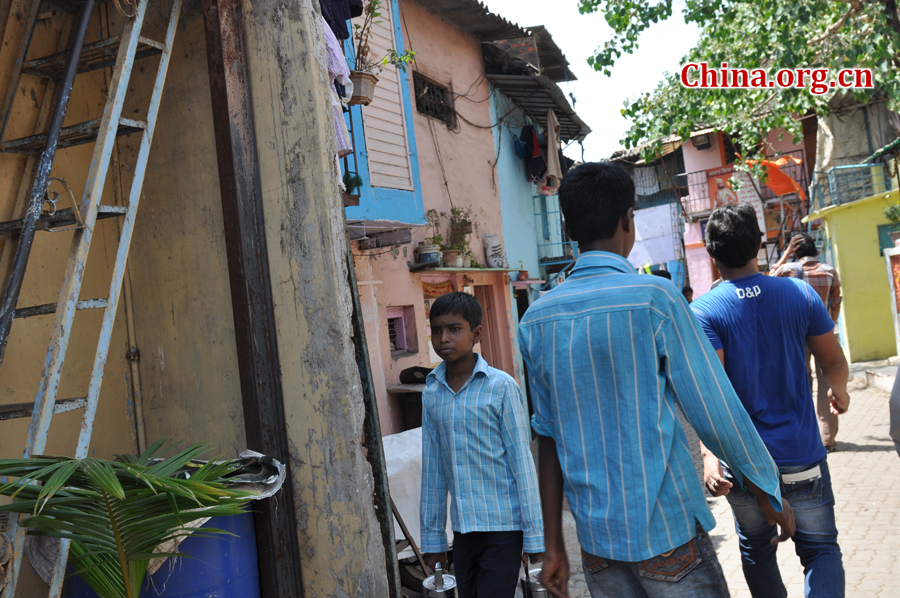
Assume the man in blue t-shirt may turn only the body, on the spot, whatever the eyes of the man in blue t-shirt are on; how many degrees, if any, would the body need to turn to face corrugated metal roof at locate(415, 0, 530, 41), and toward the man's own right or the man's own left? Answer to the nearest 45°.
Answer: approximately 45° to the man's own left

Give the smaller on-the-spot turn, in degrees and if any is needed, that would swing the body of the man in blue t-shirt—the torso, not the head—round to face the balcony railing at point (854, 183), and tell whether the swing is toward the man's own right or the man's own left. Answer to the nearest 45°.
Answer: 0° — they already face it

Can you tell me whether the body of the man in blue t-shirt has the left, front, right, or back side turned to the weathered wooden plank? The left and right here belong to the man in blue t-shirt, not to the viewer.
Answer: left

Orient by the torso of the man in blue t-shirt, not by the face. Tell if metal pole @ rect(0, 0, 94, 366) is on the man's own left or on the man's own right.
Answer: on the man's own left

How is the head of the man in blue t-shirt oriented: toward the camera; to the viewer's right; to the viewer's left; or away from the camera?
away from the camera

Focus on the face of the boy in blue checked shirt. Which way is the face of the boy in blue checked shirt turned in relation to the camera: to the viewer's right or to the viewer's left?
to the viewer's left

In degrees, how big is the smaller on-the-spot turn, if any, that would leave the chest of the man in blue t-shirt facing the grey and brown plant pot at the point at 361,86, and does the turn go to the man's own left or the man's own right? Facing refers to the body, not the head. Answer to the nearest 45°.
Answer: approximately 45° to the man's own left

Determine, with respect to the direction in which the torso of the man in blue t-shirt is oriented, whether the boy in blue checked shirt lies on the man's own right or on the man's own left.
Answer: on the man's own left

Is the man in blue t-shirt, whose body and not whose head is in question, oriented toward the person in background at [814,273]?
yes

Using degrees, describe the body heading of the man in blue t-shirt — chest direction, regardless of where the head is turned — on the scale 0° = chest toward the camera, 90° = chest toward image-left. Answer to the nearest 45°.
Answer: approximately 180°

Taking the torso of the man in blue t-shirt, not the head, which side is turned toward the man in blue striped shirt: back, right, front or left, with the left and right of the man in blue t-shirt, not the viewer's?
back

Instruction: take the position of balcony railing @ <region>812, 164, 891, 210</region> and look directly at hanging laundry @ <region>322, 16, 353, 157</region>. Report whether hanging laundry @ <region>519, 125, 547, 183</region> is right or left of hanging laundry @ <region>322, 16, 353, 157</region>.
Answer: right
